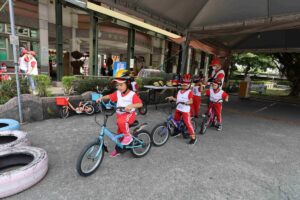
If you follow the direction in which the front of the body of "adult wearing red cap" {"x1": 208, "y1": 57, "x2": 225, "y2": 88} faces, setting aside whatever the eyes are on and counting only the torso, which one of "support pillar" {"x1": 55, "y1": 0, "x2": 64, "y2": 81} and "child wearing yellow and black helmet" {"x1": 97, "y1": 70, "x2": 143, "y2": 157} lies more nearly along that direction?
the child wearing yellow and black helmet

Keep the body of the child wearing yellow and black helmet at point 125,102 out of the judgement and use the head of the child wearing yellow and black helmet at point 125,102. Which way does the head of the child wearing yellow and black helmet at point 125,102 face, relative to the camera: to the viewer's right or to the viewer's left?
to the viewer's left

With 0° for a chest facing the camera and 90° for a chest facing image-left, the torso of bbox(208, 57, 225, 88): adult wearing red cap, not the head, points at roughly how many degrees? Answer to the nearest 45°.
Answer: approximately 45°

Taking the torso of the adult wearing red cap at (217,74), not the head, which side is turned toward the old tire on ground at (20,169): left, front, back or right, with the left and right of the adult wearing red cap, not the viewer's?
front

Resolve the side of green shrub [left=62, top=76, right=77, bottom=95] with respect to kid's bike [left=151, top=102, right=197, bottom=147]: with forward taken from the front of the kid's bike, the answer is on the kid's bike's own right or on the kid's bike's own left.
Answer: on the kid's bike's own right

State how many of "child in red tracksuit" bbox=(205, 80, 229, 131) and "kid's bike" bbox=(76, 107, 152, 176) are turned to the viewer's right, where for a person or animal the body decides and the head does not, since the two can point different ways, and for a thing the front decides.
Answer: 0

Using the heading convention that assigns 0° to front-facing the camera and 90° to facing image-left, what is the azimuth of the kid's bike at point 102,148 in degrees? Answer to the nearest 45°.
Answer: approximately 45°

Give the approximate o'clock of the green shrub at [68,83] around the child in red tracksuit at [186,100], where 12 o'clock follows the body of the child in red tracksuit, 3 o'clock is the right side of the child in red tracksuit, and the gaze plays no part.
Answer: The green shrub is roughly at 2 o'clock from the child in red tracksuit.

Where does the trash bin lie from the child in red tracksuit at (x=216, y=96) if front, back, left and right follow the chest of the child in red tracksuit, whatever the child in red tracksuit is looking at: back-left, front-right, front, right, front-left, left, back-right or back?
back

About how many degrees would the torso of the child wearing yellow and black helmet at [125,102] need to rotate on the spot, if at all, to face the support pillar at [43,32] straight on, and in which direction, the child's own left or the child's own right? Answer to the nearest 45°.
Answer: approximately 90° to the child's own right

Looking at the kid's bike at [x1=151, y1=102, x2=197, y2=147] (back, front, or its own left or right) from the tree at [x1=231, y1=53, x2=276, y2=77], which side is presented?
back
